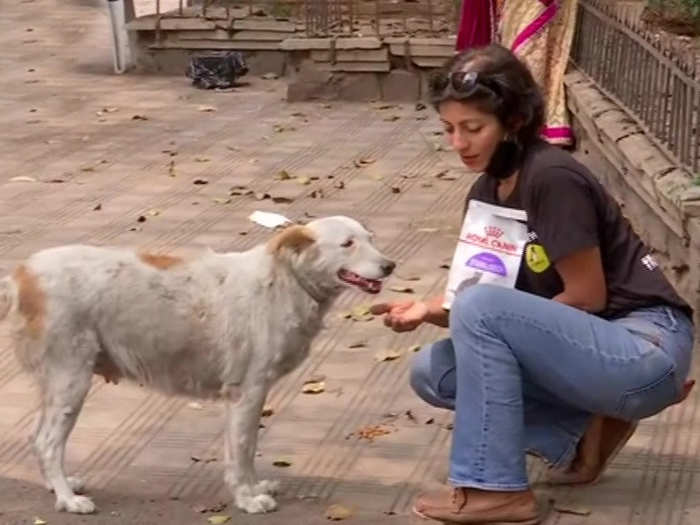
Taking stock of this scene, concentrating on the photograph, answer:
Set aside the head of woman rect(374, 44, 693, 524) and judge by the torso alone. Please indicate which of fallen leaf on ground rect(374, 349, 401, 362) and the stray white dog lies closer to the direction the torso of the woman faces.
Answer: the stray white dog

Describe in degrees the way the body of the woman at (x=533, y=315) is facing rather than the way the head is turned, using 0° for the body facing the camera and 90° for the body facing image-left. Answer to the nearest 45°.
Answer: approximately 90°

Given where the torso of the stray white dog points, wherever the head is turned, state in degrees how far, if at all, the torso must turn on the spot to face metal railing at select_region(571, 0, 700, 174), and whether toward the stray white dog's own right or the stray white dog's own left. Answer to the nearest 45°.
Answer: approximately 45° to the stray white dog's own left

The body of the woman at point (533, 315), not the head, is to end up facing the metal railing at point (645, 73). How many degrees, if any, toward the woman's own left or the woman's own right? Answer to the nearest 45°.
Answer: approximately 90° to the woman's own right

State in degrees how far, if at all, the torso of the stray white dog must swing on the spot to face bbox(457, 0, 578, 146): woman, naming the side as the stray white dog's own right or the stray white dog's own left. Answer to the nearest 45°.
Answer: approximately 45° to the stray white dog's own left

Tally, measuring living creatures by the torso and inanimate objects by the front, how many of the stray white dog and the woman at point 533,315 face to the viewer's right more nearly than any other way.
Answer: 1

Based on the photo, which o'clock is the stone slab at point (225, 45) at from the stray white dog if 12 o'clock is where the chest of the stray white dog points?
The stone slab is roughly at 9 o'clock from the stray white dog.

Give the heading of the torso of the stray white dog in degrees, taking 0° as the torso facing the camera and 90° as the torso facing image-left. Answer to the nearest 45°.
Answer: approximately 270°

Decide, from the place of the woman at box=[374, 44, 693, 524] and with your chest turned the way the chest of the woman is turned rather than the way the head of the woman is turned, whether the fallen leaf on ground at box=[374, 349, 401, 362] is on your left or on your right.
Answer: on your right

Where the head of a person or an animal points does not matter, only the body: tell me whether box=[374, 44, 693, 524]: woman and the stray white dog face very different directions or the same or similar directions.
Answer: very different directions

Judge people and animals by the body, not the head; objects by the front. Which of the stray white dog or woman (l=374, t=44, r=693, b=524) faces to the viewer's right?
the stray white dog
